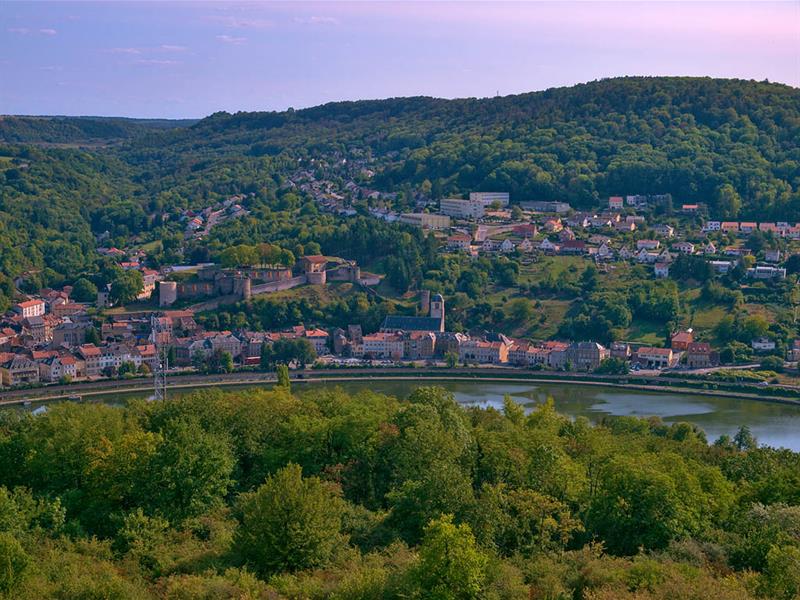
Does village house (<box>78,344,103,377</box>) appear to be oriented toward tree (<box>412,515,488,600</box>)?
yes

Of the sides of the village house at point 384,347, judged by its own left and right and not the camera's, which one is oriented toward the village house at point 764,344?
left

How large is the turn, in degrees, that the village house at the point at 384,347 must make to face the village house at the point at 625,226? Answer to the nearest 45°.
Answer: approximately 135° to its left

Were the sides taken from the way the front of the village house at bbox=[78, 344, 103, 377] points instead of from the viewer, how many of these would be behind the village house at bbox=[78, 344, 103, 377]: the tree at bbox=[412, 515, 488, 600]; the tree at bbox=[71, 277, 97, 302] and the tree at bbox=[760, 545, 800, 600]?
1

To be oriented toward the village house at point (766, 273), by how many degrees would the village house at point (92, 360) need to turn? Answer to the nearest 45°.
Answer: approximately 90° to its left

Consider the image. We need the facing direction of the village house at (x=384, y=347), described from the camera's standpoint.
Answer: facing the viewer

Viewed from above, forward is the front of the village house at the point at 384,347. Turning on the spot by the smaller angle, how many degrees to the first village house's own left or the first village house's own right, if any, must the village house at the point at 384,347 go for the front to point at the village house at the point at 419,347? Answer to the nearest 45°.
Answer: approximately 90° to the first village house's own left

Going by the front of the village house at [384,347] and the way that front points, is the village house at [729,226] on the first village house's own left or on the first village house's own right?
on the first village house's own left

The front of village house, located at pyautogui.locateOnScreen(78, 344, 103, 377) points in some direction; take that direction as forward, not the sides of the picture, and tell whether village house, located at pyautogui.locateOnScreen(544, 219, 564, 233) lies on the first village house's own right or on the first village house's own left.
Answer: on the first village house's own left

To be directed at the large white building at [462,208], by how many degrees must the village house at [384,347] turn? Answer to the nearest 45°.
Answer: approximately 180°

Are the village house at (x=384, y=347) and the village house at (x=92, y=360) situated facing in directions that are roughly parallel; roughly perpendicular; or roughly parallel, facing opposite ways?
roughly parallel

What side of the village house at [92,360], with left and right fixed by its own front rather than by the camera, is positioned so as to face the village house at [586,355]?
left

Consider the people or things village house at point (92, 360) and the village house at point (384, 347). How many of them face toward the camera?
2

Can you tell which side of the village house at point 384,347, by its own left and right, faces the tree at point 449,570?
front

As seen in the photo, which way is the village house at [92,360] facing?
toward the camera

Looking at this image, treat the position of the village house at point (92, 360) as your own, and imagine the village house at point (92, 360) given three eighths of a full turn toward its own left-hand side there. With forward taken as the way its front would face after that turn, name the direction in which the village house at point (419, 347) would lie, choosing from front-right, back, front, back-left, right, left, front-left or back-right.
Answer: front-right
